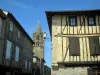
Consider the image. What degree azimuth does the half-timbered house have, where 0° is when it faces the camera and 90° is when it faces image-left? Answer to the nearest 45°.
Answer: approximately 0°
